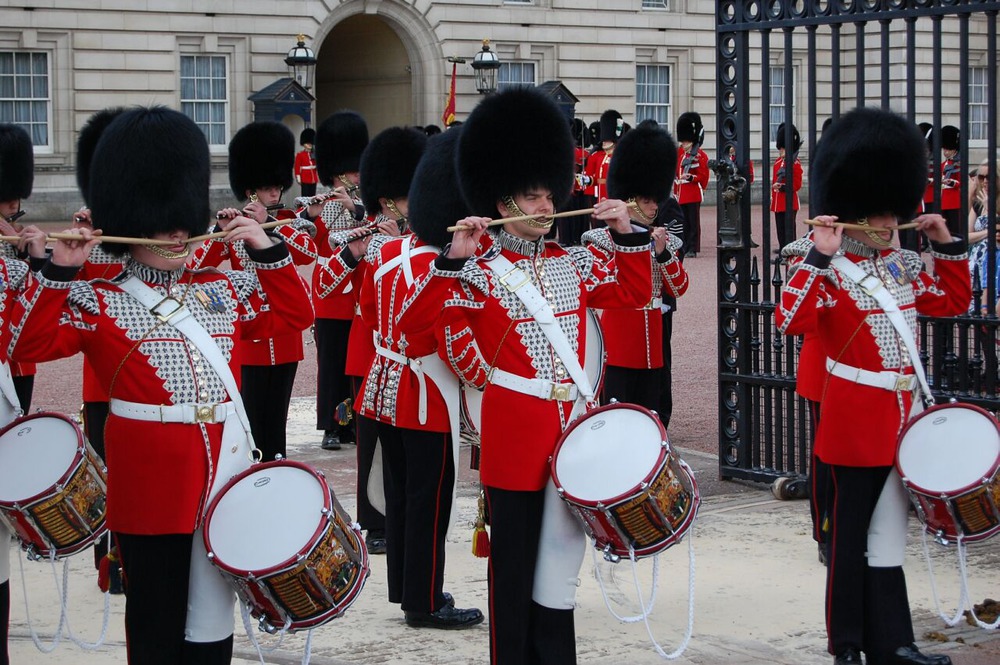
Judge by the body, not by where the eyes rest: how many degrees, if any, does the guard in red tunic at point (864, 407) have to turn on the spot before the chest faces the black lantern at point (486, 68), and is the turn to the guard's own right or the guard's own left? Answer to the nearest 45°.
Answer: approximately 135° to the guard's own left

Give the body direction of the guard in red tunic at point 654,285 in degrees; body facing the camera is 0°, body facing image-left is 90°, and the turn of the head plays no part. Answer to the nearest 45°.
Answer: approximately 315°
